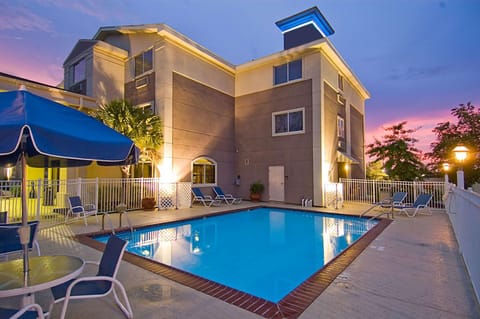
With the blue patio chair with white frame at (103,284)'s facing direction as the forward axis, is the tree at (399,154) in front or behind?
behind

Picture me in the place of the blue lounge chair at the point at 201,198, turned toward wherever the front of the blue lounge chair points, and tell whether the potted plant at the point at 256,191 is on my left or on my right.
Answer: on my left

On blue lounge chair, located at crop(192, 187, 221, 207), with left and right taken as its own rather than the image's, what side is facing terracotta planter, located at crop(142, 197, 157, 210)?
right

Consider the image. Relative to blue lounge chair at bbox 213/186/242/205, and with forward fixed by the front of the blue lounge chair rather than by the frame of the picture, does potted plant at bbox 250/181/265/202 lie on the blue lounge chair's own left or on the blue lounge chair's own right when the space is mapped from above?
on the blue lounge chair's own left

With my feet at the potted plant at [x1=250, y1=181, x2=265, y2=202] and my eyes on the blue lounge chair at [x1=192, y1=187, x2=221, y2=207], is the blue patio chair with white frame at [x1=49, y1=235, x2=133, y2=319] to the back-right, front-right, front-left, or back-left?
front-left

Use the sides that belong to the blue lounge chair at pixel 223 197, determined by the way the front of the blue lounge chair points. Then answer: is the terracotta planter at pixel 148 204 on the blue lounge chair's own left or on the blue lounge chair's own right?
on the blue lounge chair's own right

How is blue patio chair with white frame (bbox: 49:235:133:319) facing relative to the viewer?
to the viewer's left

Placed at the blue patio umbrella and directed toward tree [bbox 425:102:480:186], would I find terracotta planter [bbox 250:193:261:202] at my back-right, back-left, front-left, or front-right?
front-left

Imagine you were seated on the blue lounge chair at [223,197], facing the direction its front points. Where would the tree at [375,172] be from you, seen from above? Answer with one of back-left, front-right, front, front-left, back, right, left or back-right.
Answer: left

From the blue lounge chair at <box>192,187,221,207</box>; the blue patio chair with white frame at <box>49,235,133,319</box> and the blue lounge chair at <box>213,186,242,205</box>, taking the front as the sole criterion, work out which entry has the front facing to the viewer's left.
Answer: the blue patio chair with white frame

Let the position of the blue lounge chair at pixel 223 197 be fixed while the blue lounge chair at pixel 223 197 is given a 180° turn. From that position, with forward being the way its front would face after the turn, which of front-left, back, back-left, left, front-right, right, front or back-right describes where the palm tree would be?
left

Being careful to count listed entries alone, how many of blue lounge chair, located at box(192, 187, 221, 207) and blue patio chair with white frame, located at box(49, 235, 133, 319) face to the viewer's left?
1

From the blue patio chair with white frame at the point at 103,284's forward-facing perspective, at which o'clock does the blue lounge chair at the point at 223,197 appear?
The blue lounge chair is roughly at 4 o'clock from the blue patio chair with white frame.

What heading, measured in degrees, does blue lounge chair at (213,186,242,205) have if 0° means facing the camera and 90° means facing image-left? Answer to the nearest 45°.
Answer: approximately 315°

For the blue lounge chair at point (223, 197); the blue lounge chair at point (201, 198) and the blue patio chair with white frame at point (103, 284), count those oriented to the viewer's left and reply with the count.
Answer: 1

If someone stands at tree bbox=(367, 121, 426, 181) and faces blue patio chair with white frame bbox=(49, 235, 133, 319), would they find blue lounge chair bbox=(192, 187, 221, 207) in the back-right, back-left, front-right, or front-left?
front-right

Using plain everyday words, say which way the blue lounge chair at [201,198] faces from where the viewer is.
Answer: facing the viewer and to the right of the viewer

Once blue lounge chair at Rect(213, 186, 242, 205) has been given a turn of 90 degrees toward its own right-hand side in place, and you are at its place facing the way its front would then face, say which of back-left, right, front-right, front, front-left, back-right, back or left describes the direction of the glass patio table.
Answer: front-left

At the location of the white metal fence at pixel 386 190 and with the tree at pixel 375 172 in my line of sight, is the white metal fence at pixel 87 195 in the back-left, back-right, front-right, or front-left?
back-left
